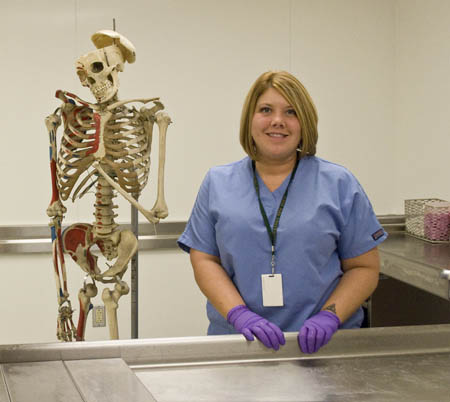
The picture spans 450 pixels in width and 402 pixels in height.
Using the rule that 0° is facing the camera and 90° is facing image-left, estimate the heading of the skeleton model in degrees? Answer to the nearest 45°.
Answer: approximately 0°

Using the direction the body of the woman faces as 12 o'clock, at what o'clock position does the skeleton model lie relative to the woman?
The skeleton model is roughly at 4 o'clock from the woman.

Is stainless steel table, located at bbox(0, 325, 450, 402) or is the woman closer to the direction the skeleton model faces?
the stainless steel table

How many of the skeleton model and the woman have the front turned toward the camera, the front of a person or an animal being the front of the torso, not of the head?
2

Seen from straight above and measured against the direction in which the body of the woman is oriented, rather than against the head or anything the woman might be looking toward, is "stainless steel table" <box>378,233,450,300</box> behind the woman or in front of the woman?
behind

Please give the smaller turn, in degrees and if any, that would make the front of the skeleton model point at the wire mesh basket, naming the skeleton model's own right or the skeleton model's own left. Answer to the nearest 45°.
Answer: approximately 90° to the skeleton model's own left

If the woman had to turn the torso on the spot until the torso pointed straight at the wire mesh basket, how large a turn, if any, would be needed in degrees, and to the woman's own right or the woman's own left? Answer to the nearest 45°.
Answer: approximately 135° to the woman's own left

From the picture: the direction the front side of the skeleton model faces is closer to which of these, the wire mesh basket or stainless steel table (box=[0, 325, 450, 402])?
the stainless steel table

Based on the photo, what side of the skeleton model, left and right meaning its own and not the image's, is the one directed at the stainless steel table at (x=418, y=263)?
left
